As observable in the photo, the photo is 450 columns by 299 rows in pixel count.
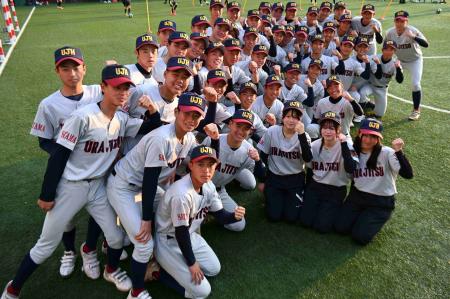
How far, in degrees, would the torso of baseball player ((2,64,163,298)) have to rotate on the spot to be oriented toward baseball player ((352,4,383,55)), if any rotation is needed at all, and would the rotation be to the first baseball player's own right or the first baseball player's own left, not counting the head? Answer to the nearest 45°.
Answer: approximately 90° to the first baseball player's own left

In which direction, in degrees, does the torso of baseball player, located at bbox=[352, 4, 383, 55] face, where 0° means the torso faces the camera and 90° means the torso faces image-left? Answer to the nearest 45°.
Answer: approximately 0°

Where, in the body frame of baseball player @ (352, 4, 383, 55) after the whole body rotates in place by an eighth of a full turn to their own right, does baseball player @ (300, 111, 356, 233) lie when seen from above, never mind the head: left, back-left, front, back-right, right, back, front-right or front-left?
front-left

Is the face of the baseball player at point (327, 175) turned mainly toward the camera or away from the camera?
toward the camera

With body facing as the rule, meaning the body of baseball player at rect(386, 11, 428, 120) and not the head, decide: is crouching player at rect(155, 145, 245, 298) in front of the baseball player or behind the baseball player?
in front

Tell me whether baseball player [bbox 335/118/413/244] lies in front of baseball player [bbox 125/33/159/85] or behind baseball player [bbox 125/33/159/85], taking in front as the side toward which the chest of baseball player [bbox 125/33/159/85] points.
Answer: in front

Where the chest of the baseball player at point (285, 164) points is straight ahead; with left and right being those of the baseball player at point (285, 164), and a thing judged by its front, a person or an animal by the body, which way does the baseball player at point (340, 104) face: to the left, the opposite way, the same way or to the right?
the same way

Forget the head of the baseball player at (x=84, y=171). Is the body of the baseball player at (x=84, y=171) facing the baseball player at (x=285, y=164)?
no

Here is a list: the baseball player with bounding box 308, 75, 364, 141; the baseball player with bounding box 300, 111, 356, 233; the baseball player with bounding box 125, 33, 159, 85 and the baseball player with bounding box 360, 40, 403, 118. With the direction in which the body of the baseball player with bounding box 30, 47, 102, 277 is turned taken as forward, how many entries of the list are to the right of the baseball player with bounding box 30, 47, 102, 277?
0

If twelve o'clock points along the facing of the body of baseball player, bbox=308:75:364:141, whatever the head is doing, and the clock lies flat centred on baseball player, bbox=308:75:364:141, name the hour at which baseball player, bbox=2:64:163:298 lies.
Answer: baseball player, bbox=2:64:163:298 is roughly at 1 o'clock from baseball player, bbox=308:75:364:141.

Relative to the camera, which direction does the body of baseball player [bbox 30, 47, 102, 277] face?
toward the camera

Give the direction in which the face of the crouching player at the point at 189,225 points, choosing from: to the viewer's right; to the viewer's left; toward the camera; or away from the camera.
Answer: toward the camera

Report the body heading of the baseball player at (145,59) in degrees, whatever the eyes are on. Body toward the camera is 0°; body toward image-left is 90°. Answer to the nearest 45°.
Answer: approximately 315°

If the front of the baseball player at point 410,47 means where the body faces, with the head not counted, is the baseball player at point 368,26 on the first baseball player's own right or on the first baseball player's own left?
on the first baseball player's own right

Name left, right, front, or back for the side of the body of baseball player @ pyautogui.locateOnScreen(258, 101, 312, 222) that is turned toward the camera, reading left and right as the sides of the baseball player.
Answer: front

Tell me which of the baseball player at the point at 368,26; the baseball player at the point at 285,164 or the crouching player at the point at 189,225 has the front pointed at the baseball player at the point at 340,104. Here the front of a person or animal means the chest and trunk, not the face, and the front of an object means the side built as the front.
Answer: the baseball player at the point at 368,26

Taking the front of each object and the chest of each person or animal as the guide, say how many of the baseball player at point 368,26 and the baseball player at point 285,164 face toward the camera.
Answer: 2

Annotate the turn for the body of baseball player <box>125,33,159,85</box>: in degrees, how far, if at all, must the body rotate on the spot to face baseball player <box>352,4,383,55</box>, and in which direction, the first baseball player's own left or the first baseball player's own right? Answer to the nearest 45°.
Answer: approximately 90° to the first baseball player's own left

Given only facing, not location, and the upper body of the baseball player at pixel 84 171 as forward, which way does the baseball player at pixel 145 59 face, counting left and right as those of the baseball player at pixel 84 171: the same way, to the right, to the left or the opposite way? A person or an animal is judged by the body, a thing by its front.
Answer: the same way
